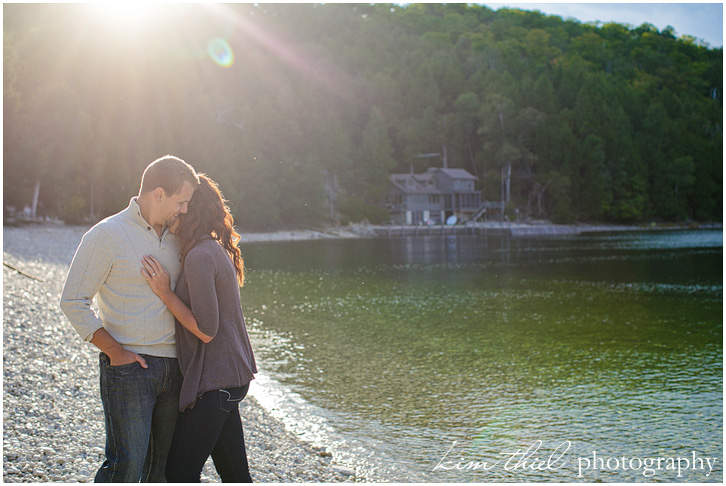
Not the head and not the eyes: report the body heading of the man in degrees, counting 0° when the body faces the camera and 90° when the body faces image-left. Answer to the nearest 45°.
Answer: approximately 315°

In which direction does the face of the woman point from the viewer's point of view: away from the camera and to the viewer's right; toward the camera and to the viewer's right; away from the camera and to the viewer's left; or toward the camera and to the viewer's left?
away from the camera and to the viewer's left
